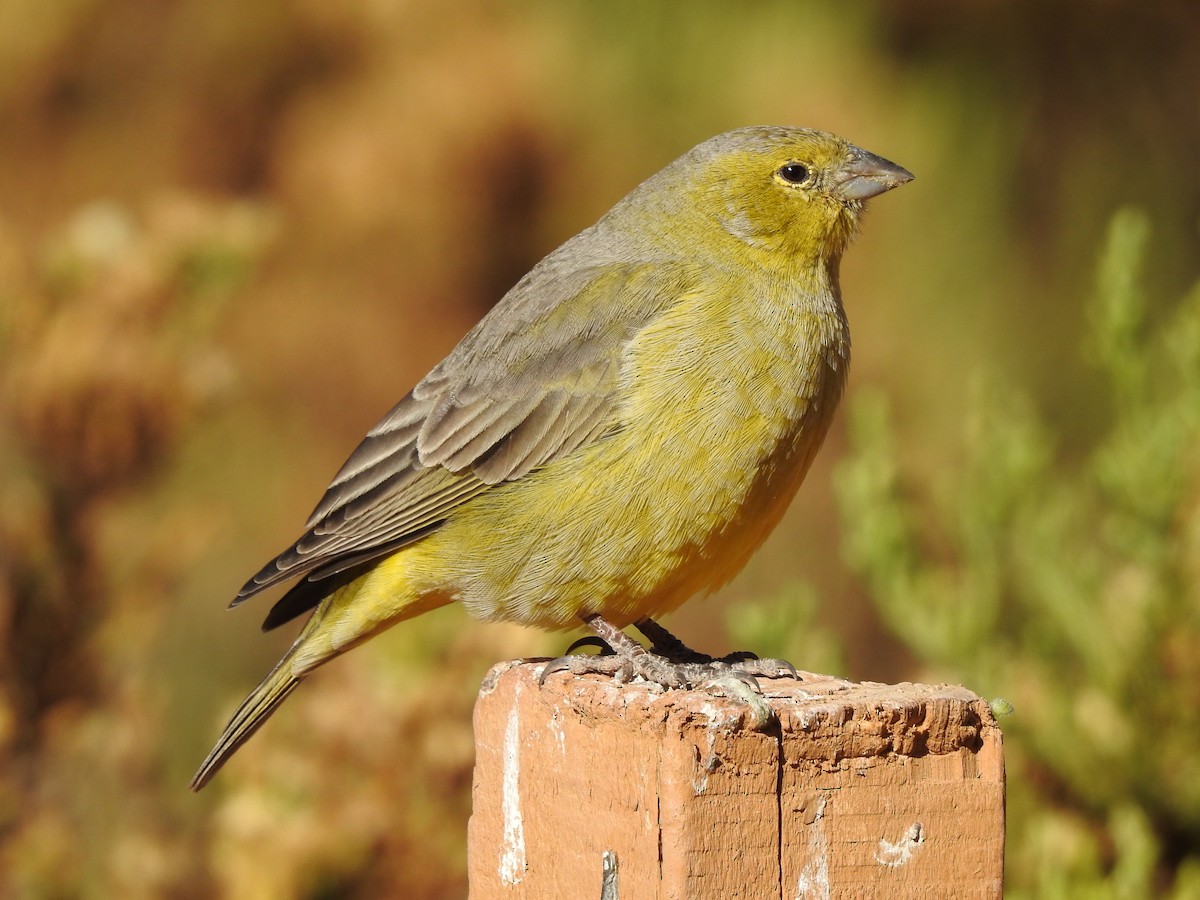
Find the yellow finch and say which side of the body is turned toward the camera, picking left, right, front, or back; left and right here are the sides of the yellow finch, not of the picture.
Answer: right
